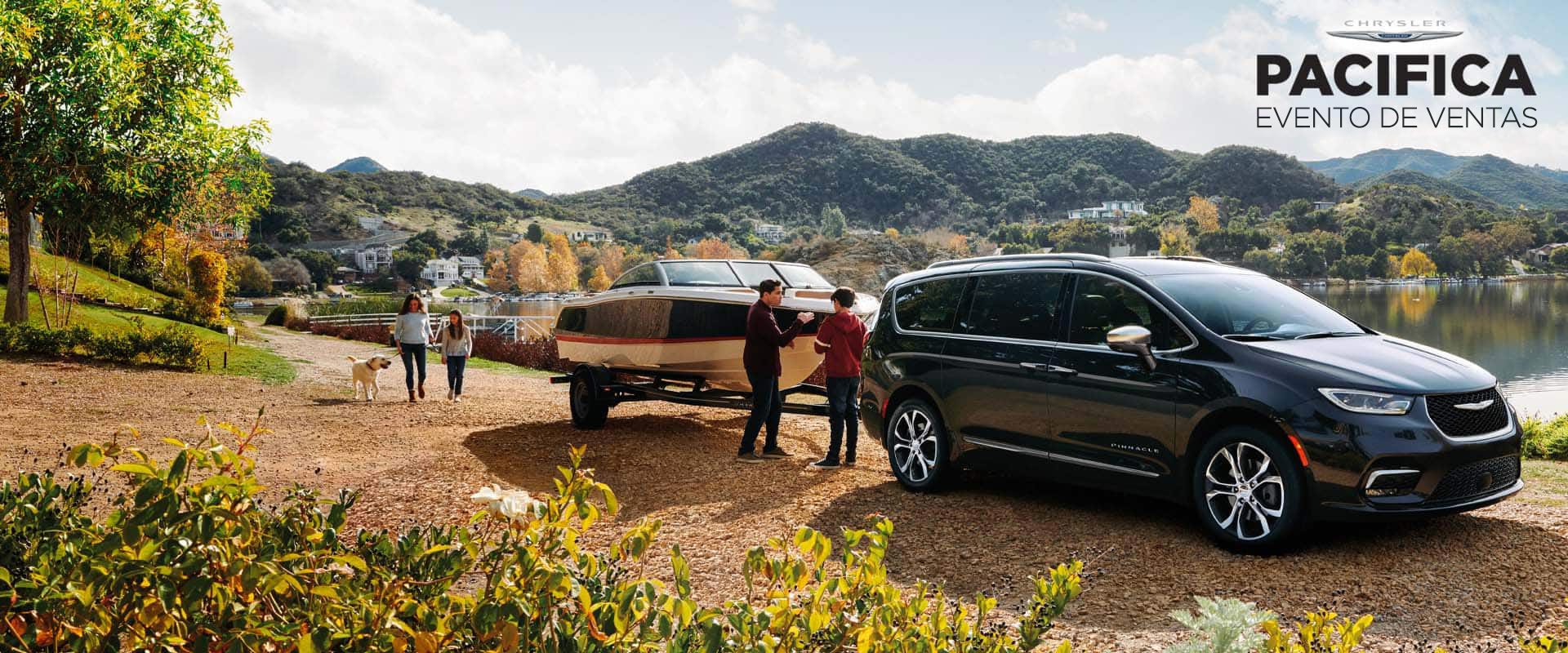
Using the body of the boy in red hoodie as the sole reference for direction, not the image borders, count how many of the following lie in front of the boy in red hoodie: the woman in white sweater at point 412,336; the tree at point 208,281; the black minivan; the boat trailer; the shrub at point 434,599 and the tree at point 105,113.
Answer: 4

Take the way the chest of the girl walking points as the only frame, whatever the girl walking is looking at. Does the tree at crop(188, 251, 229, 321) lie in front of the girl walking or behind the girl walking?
behind

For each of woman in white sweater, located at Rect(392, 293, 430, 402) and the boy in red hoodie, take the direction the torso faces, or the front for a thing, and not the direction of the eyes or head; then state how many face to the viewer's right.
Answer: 0

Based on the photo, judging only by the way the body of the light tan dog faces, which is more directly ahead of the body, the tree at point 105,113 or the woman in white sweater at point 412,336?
the woman in white sweater

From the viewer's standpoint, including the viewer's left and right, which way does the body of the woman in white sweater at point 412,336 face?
facing the viewer

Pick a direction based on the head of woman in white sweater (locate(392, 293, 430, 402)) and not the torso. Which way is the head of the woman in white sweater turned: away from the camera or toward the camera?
toward the camera

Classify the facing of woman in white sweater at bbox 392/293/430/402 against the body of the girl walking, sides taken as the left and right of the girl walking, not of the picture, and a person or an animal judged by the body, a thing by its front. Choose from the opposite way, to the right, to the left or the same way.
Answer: the same way

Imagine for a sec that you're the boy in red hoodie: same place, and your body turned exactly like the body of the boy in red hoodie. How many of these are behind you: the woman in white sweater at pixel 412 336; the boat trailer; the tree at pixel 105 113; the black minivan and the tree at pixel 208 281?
1

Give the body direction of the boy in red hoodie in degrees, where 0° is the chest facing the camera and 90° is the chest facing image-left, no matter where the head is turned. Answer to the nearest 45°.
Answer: approximately 135°

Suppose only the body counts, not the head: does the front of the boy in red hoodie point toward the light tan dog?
yes

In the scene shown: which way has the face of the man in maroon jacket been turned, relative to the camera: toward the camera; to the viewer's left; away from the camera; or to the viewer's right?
to the viewer's right

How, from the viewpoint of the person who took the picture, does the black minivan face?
facing the viewer and to the right of the viewer

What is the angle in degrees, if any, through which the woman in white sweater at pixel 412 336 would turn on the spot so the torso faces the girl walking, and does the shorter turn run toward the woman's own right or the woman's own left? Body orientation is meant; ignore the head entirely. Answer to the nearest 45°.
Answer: approximately 90° to the woman's own left

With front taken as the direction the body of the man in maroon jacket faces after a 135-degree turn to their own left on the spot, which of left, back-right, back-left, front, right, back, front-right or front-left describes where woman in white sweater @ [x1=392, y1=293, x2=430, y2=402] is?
front

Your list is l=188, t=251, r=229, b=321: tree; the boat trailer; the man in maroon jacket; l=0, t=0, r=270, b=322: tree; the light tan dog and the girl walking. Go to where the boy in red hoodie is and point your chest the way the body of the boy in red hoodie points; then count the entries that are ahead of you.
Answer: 6

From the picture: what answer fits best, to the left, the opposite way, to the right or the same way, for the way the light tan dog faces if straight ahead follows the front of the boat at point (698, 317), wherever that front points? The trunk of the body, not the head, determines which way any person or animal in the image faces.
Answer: the same way

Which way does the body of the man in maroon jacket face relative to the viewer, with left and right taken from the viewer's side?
facing to the right of the viewer
